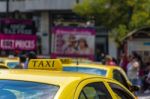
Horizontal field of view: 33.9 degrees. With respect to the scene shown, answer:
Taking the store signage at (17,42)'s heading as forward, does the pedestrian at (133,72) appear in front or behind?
in front

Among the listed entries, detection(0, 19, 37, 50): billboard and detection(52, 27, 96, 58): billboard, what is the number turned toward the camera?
2

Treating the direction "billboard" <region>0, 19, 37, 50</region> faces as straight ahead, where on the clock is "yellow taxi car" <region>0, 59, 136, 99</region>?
The yellow taxi car is roughly at 12 o'clock from the billboard.

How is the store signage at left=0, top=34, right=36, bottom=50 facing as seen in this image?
toward the camera

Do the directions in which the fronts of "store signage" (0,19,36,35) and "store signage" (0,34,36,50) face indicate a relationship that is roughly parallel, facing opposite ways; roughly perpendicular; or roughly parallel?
roughly parallel

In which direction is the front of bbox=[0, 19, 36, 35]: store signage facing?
toward the camera

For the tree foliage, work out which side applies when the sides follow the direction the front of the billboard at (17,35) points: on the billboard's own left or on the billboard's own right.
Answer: on the billboard's own left

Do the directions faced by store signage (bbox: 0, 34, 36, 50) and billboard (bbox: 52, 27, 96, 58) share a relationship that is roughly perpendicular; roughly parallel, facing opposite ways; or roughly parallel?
roughly parallel

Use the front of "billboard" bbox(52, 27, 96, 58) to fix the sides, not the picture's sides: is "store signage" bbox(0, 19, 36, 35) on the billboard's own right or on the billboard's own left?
on the billboard's own right

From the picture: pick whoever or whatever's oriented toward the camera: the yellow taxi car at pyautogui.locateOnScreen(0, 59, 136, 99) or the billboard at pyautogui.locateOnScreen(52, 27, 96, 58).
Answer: the billboard

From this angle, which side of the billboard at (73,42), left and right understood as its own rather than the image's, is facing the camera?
front

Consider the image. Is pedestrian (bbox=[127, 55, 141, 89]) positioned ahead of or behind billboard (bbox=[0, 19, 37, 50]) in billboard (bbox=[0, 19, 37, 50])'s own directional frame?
ahead

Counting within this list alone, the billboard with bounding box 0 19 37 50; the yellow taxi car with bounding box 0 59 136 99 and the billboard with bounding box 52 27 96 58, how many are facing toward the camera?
2

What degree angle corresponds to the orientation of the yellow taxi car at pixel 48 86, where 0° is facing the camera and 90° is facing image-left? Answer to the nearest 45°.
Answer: approximately 225°
